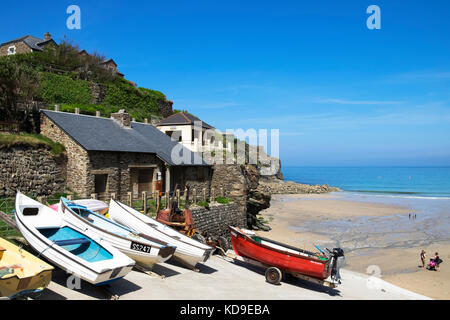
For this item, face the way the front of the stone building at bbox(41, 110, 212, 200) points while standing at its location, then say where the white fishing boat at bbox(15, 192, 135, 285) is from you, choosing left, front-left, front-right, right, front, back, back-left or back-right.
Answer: front-right

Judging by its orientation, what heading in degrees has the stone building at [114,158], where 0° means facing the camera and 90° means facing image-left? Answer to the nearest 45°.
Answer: approximately 315°

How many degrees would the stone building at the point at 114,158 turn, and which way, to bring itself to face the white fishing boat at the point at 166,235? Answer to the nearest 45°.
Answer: approximately 45° to its right
